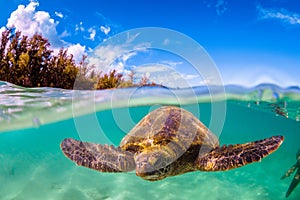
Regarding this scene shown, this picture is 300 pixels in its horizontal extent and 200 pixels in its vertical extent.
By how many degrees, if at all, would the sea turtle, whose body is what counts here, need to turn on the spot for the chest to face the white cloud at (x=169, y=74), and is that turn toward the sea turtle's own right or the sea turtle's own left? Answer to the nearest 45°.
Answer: approximately 180°

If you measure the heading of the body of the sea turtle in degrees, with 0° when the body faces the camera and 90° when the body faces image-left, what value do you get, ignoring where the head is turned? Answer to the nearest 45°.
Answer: approximately 0°
